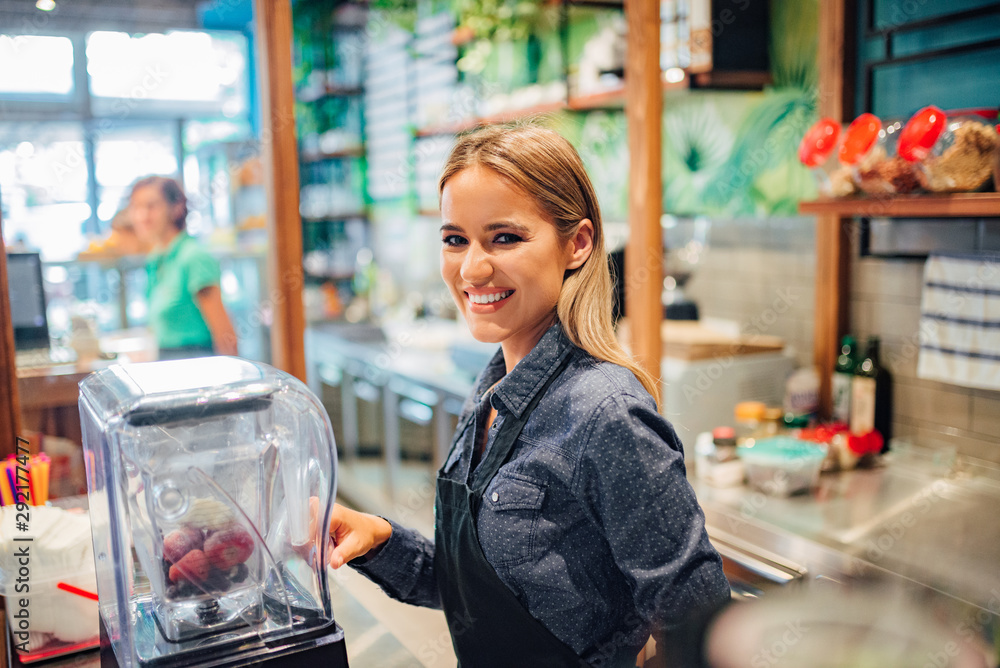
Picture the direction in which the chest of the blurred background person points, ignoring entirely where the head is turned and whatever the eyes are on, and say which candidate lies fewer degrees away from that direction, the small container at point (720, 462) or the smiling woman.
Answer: the smiling woman

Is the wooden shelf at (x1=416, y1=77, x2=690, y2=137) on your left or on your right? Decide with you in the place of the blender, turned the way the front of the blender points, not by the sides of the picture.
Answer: on your left

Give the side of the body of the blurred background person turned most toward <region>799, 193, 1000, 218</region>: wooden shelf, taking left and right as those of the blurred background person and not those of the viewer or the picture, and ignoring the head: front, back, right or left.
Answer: left

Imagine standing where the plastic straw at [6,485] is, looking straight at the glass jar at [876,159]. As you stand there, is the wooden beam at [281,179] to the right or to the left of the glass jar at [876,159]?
left

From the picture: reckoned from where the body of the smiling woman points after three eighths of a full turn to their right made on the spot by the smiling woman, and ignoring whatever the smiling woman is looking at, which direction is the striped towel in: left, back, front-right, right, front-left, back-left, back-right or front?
front-right

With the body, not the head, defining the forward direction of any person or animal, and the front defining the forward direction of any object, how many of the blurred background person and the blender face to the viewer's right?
1

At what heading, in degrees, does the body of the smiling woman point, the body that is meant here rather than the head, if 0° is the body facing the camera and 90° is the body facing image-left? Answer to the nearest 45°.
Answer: approximately 45°

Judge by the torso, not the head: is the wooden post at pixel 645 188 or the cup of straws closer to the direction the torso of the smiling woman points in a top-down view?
the cup of straws

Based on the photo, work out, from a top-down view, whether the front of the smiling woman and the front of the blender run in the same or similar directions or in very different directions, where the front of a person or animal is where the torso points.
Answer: very different directions

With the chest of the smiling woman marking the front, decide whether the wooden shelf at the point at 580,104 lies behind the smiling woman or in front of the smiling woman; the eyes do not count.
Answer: behind

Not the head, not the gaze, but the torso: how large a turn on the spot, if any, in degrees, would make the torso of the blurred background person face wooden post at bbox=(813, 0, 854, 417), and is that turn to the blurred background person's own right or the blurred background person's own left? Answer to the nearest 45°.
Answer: approximately 135° to the blurred background person's own left

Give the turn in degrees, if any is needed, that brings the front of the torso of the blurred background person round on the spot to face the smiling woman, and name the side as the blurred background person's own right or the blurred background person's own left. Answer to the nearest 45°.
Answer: approximately 45° to the blurred background person's own left

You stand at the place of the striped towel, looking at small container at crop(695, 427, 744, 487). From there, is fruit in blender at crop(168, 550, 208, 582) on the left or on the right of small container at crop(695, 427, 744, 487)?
left
